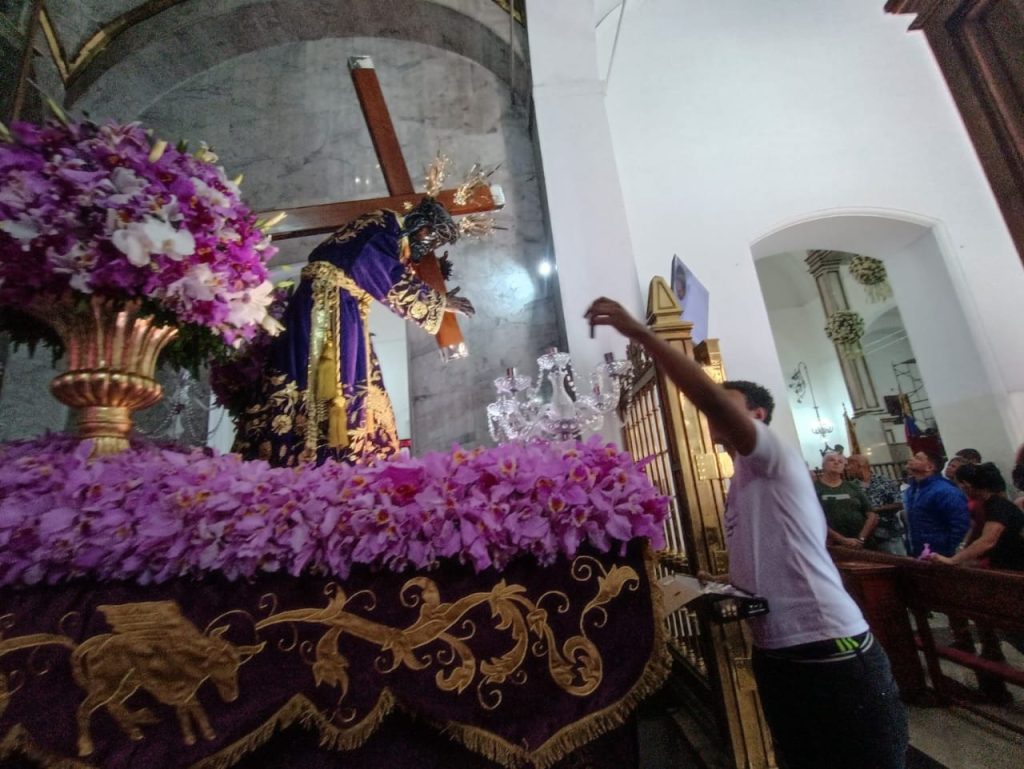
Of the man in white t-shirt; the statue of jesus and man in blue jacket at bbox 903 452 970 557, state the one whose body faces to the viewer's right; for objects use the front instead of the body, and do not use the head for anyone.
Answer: the statue of jesus

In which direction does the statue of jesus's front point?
to the viewer's right

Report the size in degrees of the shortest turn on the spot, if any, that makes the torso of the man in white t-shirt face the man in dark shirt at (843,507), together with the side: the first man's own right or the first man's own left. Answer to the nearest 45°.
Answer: approximately 90° to the first man's own right

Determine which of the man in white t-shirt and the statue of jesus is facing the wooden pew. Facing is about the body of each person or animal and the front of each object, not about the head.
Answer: the statue of jesus

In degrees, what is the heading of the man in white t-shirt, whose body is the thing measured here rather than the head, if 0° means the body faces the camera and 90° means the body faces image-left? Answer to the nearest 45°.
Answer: approximately 90°

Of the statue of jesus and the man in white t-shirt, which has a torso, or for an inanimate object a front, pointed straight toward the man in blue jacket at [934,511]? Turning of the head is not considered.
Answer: the statue of jesus

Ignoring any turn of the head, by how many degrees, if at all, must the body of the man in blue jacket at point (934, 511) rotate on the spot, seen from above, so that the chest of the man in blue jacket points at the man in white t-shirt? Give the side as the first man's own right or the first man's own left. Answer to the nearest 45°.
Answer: approximately 45° to the first man's own left

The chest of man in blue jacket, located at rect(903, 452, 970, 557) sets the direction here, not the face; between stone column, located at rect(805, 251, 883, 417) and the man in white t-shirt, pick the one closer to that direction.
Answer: the man in white t-shirt

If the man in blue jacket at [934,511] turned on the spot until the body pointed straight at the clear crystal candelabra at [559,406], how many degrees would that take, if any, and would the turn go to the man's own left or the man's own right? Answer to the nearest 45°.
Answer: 0° — they already face it

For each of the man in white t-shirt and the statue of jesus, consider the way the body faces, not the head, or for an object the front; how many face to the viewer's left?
1
